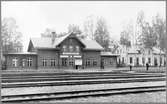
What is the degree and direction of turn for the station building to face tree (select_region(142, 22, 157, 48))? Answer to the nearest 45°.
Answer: approximately 90° to its left

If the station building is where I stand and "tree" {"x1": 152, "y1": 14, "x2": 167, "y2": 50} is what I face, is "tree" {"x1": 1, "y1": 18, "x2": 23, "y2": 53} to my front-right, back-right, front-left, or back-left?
back-left

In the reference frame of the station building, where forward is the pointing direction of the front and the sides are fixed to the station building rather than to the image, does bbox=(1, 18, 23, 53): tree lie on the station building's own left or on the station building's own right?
on the station building's own right

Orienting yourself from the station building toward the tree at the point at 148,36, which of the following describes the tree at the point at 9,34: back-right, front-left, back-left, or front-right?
back-left

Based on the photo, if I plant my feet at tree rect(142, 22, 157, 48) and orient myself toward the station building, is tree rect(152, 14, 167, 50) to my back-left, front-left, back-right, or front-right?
back-left

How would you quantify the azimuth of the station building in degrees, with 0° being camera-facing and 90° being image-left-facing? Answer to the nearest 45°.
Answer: approximately 0°

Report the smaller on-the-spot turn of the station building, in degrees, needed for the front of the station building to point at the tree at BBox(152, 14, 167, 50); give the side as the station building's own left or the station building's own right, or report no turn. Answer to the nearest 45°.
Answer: approximately 90° to the station building's own left
